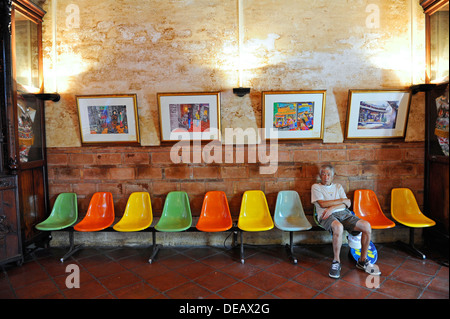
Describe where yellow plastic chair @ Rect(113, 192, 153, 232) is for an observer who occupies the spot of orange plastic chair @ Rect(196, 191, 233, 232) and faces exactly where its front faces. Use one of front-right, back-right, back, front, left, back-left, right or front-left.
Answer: right

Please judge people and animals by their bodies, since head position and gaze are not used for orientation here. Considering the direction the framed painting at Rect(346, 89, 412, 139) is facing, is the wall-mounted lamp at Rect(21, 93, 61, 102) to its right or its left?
on its right

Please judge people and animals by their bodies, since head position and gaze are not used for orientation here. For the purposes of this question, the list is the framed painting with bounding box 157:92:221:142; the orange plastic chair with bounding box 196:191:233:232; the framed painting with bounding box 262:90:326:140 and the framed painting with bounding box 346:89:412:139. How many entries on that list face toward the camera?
4

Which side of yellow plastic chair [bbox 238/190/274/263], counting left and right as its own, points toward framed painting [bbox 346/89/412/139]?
left

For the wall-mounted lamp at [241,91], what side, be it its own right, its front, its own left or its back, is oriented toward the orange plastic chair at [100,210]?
right

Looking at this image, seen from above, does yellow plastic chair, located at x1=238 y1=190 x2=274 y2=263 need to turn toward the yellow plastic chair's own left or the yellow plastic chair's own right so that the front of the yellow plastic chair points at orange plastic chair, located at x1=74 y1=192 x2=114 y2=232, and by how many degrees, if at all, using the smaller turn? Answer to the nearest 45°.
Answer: approximately 90° to the yellow plastic chair's own right

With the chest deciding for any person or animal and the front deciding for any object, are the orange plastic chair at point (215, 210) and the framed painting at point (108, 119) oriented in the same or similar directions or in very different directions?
same or similar directions

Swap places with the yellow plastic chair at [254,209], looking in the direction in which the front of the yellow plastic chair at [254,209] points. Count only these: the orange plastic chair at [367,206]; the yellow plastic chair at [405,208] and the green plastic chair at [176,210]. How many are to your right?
1

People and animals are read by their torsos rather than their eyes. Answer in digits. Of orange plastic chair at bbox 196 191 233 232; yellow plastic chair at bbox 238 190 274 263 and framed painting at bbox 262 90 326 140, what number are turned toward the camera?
3

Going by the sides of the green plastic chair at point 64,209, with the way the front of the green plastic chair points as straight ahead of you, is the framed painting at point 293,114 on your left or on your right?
on your left

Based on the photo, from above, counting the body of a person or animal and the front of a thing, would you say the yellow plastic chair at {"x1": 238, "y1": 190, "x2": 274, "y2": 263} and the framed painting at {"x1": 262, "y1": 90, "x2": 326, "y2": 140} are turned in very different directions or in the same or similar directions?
same or similar directions

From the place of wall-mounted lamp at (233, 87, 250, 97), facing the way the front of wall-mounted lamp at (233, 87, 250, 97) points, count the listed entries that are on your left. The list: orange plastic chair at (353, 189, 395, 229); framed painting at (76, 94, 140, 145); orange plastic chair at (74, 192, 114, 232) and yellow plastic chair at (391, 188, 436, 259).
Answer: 2

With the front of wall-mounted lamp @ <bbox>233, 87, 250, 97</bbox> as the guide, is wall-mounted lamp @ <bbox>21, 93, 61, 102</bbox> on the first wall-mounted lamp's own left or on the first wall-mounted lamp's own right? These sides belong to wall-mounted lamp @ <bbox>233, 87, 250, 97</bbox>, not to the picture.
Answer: on the first wall-mounted lamp's own right

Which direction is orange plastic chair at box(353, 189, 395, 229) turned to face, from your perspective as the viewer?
facing the viewer and to the right of the viewer

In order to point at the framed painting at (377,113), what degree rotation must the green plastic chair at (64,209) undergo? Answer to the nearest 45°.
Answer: approximately 90° to its left

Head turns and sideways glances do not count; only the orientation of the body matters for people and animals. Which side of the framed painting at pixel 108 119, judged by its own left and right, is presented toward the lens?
front
